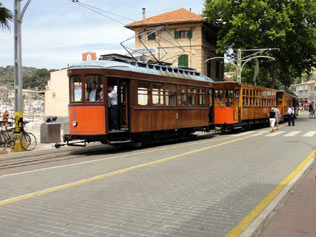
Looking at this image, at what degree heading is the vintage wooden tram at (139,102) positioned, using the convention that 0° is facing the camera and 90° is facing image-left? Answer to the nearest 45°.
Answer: approximately 45°

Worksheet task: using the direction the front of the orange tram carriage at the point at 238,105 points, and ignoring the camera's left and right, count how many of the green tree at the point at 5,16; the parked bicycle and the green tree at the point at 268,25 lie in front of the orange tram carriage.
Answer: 2

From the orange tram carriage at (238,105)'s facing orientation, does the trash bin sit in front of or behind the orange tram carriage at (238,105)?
in front

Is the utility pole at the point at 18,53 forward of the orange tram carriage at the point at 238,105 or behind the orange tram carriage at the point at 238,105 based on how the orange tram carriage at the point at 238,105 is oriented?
forward

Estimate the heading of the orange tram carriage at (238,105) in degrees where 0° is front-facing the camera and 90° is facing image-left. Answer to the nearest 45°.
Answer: approximately 45°

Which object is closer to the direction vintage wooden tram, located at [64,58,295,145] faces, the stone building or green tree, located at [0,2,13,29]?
the green tree

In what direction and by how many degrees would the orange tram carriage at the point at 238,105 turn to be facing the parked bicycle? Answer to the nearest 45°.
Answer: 0° — it already faces it

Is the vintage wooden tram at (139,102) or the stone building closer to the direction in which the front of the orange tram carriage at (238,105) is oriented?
the vintage wooden tram

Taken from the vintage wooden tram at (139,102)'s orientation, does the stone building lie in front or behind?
behind

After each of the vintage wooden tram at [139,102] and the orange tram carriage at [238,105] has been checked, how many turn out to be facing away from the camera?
0
